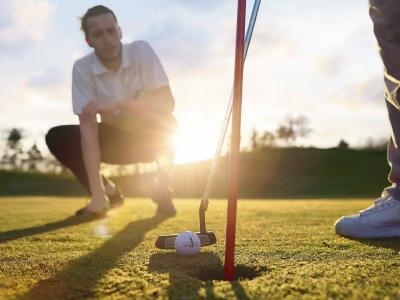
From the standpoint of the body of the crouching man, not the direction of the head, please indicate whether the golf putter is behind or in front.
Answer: in front

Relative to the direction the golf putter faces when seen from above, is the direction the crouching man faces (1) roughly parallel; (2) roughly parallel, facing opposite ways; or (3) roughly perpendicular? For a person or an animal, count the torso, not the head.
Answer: roughly parallel

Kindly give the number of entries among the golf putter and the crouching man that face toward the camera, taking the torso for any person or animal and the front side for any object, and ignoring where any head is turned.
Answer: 2

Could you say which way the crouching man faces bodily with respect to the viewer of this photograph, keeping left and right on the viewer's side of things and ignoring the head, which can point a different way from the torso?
facing the viewer

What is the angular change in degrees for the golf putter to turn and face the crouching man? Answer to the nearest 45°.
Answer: approximately 180°

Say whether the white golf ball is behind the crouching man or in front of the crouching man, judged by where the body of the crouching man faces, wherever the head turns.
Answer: in front

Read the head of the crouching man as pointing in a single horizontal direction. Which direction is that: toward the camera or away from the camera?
toward the camera
